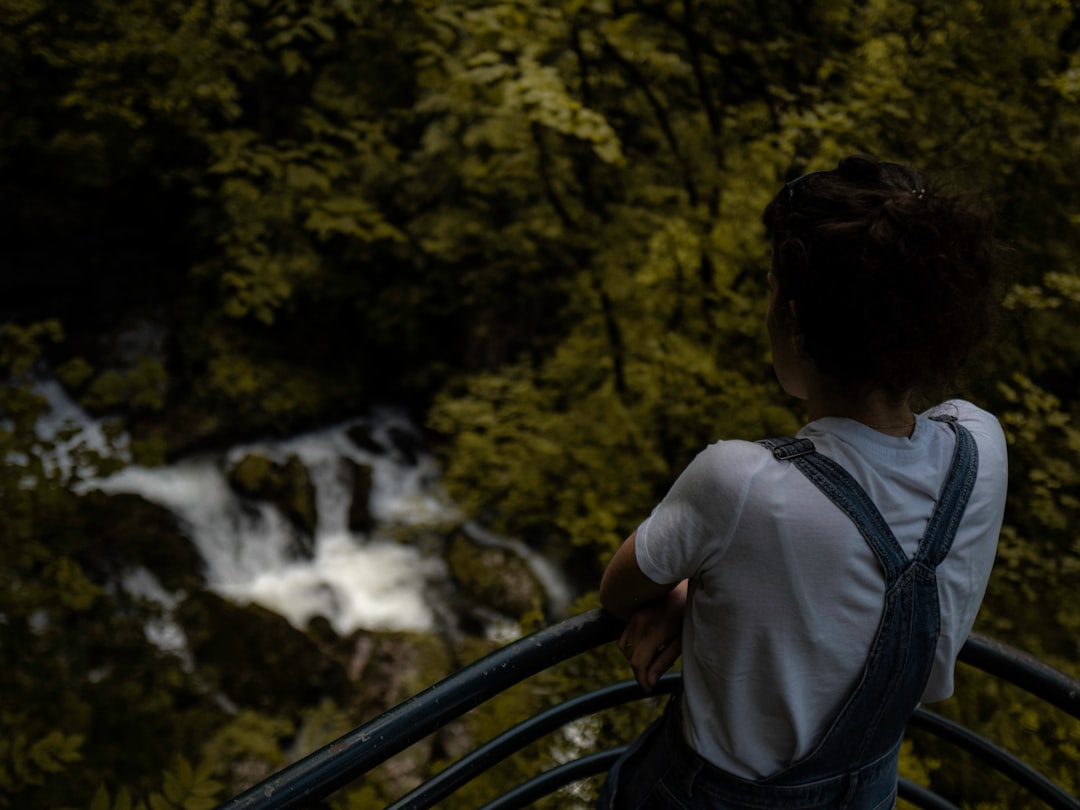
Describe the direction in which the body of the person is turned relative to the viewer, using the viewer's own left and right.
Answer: facing away from the viewer and to the left of the viewer

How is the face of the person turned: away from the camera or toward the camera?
away from the camera

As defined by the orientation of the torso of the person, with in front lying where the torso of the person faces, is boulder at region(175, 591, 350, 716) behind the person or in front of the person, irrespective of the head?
in front

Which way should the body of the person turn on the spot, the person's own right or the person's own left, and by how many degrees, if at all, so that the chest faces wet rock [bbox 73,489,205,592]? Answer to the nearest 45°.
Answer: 0° — they already face it

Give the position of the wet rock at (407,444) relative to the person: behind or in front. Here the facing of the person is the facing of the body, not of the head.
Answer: in front

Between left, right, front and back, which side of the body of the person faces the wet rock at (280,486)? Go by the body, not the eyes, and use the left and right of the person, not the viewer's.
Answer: front

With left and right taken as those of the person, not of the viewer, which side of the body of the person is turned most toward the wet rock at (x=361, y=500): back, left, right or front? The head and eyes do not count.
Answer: front
